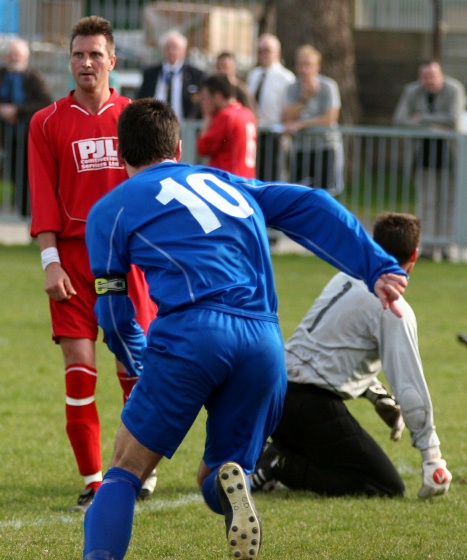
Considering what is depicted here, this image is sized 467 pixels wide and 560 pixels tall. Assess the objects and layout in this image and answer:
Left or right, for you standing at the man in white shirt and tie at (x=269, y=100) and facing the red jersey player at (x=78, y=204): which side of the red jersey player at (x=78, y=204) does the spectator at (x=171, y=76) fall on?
right

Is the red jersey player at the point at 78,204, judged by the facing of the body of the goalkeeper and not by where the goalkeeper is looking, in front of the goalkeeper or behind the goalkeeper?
behind

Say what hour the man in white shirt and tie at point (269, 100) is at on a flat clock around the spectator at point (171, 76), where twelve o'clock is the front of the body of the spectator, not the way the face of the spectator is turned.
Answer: The man in white shirt and tie is roughly at 8 o'clock from the spectator.

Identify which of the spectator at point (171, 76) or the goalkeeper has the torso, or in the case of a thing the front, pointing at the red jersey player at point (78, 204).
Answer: the spectator

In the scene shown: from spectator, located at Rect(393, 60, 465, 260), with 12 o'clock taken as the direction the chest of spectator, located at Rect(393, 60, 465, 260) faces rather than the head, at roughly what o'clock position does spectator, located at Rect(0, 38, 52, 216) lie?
spectator, located at Rect(0, 38, 52, 216) is roughly at 3 o'clock from spectator, located at Rect(393, 60, 465, 260).

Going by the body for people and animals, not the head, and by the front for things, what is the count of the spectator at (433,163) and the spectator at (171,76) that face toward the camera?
2

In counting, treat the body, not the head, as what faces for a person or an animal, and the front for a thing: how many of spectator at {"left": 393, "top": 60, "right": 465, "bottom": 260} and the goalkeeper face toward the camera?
1

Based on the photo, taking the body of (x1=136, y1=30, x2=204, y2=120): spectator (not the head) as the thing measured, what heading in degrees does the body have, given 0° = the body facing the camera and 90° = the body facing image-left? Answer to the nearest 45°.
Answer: approximately 0°

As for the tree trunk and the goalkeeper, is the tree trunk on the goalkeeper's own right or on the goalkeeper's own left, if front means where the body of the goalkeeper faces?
on the goalkeeper's own left

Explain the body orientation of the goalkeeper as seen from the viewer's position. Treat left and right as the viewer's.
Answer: facing away from the viewer and to the right of the viewer

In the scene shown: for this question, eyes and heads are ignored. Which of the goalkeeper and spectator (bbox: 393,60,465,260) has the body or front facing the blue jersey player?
the spectator
